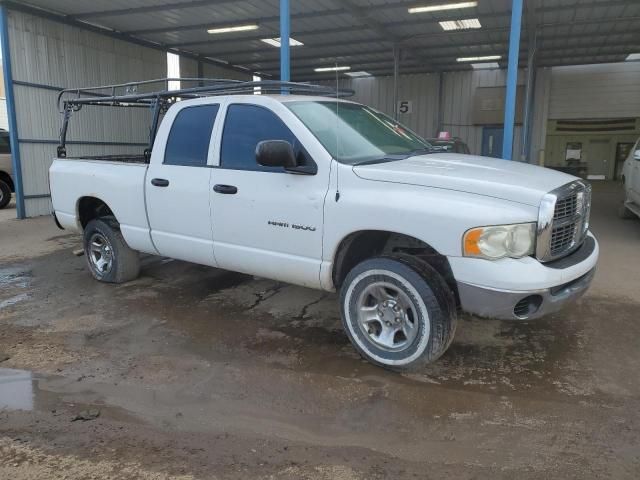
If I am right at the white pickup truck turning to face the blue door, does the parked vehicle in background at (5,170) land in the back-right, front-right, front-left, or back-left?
front-left

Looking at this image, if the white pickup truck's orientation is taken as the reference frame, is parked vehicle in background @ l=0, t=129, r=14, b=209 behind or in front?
behind

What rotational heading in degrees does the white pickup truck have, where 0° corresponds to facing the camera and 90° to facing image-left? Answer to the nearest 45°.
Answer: approximately 315°

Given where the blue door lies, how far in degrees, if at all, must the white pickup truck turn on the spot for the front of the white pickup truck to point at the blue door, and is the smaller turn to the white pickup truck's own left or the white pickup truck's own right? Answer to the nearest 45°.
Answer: approximately 135° to the white pickup truck's own left

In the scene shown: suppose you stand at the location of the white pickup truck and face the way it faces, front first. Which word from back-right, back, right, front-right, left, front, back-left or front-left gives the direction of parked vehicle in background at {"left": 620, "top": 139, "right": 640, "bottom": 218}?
left

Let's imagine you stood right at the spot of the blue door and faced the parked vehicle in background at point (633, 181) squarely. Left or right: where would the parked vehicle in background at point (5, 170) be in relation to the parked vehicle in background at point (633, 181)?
right

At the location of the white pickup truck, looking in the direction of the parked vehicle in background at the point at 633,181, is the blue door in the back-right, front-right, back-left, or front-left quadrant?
front-left

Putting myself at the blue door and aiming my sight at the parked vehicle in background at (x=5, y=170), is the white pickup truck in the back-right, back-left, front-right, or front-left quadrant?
front-left

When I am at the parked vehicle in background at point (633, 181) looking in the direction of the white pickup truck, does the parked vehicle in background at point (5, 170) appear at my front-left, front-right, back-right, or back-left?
front-right
